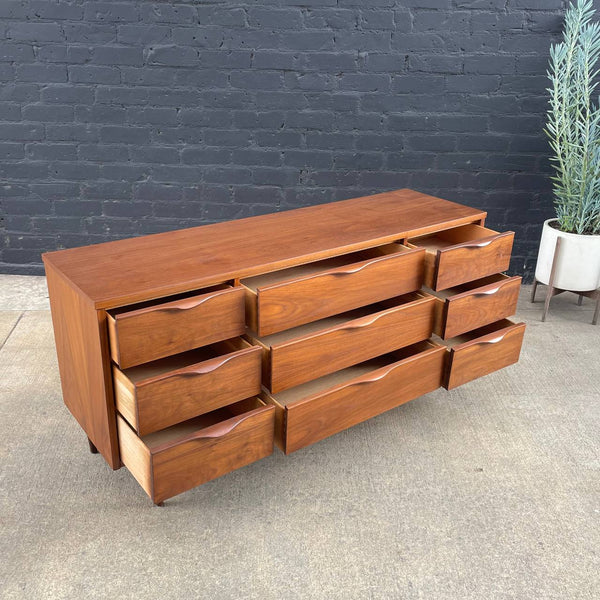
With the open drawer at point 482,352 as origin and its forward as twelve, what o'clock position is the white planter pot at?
The white planter pot is roughly at 8 o'clock from the open drawer.

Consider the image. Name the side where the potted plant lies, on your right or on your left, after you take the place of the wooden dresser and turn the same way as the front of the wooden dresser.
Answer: on your left

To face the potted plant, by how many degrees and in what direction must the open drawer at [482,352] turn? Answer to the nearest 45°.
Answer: approximately 135° to its left

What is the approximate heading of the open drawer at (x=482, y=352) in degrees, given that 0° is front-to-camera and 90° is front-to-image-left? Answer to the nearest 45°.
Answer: approximately 315°

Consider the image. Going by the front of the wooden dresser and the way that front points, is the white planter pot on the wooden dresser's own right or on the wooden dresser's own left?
on the wooden dresser's own left

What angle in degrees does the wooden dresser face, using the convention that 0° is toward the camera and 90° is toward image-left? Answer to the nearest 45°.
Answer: approximately 315°
